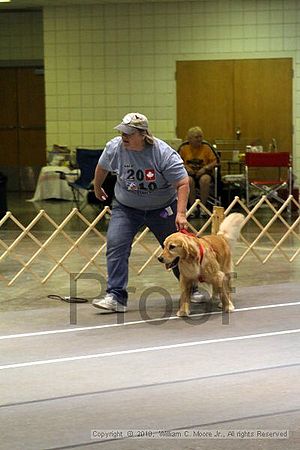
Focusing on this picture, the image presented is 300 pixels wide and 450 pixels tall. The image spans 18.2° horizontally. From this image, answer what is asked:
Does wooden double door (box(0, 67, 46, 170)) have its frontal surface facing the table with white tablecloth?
yes

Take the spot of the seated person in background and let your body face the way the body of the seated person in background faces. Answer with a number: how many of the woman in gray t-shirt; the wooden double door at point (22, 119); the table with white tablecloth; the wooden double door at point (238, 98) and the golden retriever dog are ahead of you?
2

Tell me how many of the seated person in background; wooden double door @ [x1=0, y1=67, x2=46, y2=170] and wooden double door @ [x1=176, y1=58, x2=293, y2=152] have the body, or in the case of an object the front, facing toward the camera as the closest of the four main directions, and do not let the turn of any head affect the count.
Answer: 3

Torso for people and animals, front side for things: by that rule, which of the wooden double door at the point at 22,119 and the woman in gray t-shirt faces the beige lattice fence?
the wooden double door

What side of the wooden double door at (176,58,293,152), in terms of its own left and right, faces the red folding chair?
front

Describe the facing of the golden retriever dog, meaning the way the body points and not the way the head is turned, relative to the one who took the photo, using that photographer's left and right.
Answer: facing the viewer and to the left of the viewer

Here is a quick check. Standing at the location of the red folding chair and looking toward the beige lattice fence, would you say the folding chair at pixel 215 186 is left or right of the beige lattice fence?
right

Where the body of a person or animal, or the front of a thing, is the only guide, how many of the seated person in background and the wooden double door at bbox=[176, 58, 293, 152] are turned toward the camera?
2

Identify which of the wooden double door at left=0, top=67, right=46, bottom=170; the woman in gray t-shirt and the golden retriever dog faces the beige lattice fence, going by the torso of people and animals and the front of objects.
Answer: the wooden double door

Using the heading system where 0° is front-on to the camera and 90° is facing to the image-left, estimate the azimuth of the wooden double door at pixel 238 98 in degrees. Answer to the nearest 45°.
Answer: approximately 0°

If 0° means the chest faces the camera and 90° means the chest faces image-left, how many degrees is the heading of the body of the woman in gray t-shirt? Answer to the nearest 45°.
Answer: approximately 45°
